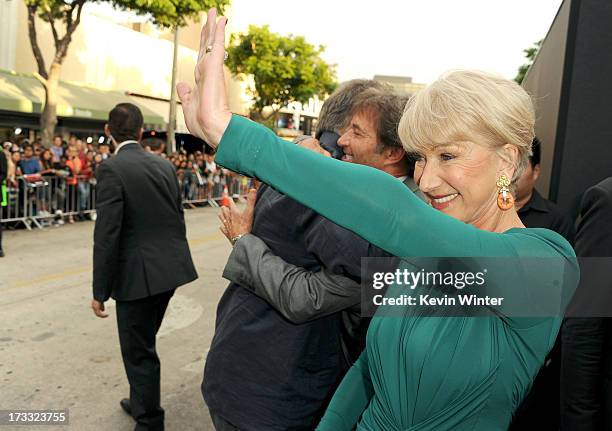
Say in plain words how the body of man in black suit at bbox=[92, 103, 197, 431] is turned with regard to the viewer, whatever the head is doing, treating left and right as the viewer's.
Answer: facing away from the viewer and to the left of the viewer

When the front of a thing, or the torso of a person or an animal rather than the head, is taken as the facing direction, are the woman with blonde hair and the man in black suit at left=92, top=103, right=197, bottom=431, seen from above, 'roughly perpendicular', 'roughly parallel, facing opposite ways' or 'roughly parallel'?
roughly perpendicular

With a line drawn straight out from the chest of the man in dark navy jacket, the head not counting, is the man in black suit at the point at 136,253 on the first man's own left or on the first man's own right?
on the first man's own left

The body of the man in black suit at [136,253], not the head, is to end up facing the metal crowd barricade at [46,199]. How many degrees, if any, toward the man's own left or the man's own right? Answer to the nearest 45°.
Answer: approximately 45° to the man's own right

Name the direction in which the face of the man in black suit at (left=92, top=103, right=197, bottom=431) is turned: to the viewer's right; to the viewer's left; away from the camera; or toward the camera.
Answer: away from the camera
